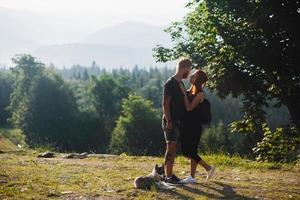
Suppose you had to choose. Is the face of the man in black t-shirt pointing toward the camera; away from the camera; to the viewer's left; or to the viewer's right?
to the viewer's right

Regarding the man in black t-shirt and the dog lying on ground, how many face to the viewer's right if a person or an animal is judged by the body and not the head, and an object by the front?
2

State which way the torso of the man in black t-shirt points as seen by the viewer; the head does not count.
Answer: to the viewer's right

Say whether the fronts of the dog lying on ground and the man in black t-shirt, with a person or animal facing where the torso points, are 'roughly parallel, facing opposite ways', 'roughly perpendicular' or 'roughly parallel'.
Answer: roughly parallel

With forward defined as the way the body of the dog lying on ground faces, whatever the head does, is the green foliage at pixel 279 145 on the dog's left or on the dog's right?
on the dog's left

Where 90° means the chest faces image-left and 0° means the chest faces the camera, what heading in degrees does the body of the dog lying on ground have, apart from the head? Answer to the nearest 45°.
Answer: approximately 270°

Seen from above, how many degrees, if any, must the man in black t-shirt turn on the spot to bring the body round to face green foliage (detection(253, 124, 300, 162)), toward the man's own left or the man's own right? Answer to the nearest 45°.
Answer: approximately 45° to the man's own left
